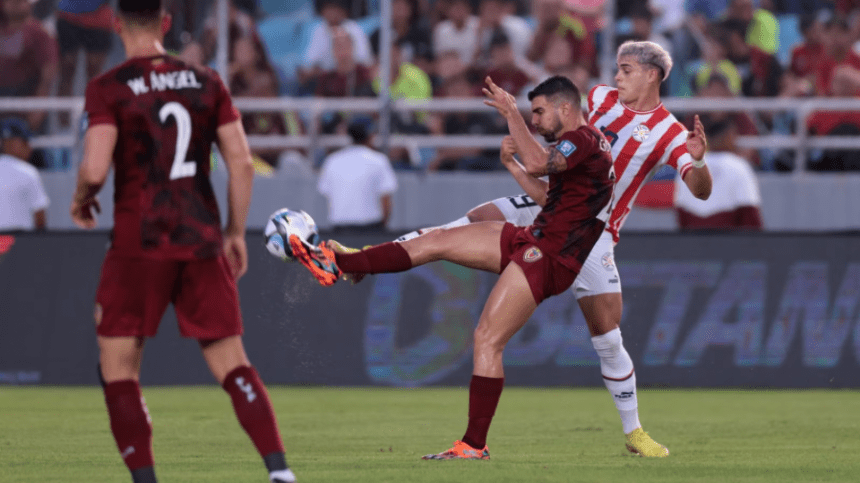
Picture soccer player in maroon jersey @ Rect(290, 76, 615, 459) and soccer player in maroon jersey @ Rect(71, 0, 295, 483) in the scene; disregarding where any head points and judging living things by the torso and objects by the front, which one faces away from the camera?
soccer player in maroon jersey @ Rect(71, 0, 295, 483)

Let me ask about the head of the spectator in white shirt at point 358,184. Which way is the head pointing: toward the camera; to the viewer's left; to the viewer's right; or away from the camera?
away from the camera

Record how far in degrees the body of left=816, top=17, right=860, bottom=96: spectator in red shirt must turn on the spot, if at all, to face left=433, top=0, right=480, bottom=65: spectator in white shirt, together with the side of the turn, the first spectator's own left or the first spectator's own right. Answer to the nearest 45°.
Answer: approximately 90° to the first spectator's own right

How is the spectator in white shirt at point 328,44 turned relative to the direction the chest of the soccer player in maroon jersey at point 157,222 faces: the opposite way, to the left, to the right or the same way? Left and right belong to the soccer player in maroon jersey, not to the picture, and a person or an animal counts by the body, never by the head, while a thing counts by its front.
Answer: the opposite way

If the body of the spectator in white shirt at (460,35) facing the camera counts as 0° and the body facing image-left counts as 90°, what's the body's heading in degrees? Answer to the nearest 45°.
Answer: approximately 0°

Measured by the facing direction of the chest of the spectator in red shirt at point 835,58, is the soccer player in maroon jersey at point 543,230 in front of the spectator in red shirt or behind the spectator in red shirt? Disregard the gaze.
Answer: in front

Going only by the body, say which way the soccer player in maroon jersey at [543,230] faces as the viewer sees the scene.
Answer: to the viewer's left

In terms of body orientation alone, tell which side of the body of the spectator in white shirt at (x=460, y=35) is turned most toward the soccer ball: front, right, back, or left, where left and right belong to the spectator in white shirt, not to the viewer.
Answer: front

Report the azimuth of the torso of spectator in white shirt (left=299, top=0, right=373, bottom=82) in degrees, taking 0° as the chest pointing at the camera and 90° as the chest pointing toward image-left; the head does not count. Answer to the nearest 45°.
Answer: approximately 0°
